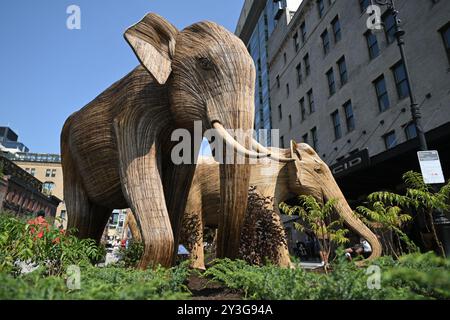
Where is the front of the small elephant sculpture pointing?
to the viewer's right

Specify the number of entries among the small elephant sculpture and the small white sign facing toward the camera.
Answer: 1

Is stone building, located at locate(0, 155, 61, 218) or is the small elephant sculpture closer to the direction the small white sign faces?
the small elephant sculpture

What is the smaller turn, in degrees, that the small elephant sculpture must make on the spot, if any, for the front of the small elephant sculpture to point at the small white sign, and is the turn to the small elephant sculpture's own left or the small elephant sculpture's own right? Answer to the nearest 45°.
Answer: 0° — it already faces it

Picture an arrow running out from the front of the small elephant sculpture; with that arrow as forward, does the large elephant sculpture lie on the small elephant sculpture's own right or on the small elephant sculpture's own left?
on the small elephant sculpture's own right

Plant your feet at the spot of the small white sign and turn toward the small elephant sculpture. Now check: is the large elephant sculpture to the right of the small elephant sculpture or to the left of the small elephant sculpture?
left

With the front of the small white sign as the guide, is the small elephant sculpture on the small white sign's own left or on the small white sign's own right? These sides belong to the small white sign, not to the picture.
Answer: on the small white sign's own right

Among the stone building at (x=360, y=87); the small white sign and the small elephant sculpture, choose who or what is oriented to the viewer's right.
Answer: the small elephant sculpture

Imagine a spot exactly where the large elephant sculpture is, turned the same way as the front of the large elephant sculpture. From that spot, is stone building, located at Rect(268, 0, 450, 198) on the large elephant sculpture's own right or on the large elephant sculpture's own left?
on the large elephant sculpture's own left

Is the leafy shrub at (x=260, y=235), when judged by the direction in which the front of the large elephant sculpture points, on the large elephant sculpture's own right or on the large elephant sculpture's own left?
on the large elephant sculpture's own left

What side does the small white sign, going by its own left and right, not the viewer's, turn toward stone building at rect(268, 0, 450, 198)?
back

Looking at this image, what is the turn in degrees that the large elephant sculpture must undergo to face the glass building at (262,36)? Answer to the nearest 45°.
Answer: approximately 135° to its left

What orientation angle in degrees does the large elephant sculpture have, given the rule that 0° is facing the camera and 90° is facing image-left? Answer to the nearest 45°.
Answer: approximately 315°
